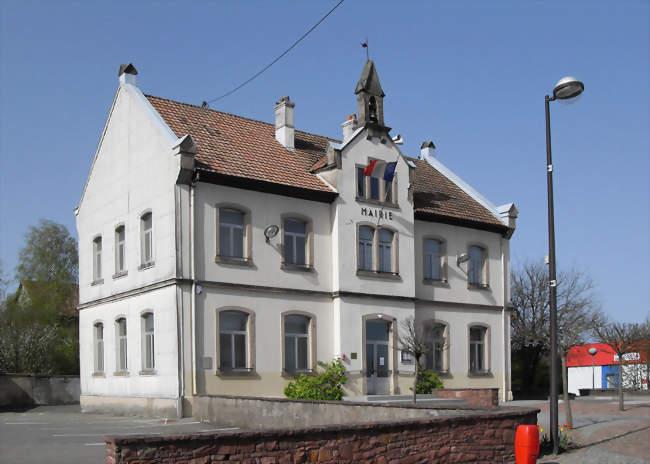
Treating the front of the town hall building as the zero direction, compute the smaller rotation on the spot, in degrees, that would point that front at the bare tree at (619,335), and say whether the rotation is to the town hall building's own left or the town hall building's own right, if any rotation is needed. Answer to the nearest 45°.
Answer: approximately 45° to the town hall building's own left

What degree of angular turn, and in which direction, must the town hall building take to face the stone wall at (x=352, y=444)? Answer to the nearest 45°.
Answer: approximately 45° to its right

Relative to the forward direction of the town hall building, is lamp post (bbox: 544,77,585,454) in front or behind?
in front

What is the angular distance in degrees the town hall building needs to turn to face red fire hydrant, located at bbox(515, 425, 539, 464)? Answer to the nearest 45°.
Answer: approximately 45° to its right
